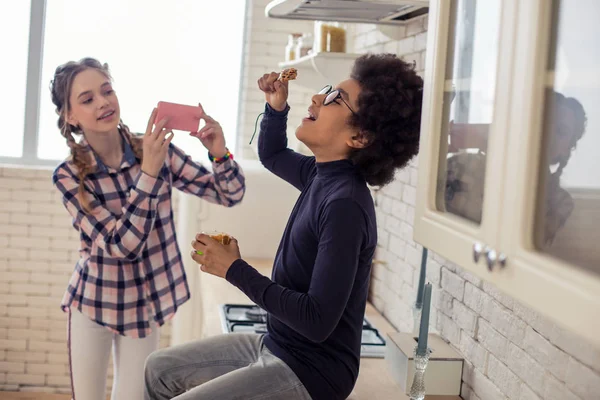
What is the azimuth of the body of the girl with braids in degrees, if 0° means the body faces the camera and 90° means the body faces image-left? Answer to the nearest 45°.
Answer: approximately 315°

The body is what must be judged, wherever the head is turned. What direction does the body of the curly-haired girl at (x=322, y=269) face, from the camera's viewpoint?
to the viewer's left

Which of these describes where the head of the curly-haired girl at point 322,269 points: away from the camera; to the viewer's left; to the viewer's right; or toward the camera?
to the viewer's left

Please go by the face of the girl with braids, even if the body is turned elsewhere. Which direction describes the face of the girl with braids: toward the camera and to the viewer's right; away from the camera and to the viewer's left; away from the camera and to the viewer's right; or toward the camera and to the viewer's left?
toward the camera and to the viewer's right

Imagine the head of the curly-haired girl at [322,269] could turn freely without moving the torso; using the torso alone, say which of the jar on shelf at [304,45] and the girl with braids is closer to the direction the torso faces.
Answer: the girl with braids

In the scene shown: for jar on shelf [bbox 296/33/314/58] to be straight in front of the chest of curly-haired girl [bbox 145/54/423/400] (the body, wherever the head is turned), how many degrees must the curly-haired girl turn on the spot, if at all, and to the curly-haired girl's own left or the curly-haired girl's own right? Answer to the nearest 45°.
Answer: approximately 90° to the curly-haired girl's own right
